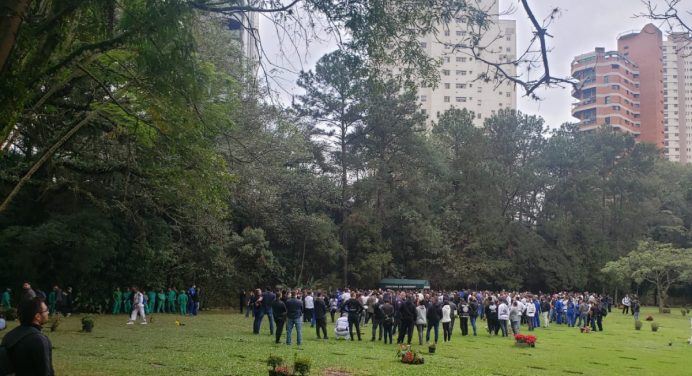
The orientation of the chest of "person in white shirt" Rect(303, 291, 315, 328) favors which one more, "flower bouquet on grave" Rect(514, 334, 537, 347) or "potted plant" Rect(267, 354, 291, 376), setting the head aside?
the flower bouquet on grave

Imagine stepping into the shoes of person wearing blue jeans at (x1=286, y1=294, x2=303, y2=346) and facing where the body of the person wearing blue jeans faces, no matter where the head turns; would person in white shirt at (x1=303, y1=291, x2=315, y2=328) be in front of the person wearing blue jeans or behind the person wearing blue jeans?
in front

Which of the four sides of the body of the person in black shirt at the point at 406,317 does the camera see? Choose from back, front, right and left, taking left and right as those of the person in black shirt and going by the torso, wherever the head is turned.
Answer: back

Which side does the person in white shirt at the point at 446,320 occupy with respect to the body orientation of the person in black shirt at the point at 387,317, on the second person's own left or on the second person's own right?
on the second person's own right

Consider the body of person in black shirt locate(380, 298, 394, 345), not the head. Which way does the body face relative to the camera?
away from the camera

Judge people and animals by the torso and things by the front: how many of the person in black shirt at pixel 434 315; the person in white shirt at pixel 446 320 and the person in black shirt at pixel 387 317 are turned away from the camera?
3

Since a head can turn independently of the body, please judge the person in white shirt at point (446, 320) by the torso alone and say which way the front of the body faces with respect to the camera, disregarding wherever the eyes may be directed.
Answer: away from the camera

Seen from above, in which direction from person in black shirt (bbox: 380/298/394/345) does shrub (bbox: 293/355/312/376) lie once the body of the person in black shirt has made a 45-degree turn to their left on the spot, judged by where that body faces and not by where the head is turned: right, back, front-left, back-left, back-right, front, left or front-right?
back-left

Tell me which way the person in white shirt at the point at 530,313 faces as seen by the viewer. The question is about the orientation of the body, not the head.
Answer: away from the camera

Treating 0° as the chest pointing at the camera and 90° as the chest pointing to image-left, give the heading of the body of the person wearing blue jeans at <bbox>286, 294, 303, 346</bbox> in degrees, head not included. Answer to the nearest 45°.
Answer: approximately 180°

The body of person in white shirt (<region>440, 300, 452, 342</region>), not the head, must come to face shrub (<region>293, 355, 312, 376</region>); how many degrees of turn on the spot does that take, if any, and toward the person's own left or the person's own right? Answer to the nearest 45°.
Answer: approximately 180°

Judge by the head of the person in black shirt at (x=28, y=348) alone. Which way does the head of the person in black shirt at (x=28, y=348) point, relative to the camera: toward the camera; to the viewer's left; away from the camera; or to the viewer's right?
to the viewer's right

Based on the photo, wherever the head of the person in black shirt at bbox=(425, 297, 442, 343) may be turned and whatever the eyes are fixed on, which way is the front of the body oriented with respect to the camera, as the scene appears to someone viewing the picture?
away from the camera

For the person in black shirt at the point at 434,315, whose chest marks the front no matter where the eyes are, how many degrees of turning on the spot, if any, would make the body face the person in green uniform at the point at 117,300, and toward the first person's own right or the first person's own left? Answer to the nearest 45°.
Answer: approximately 45° to the first person's own left
